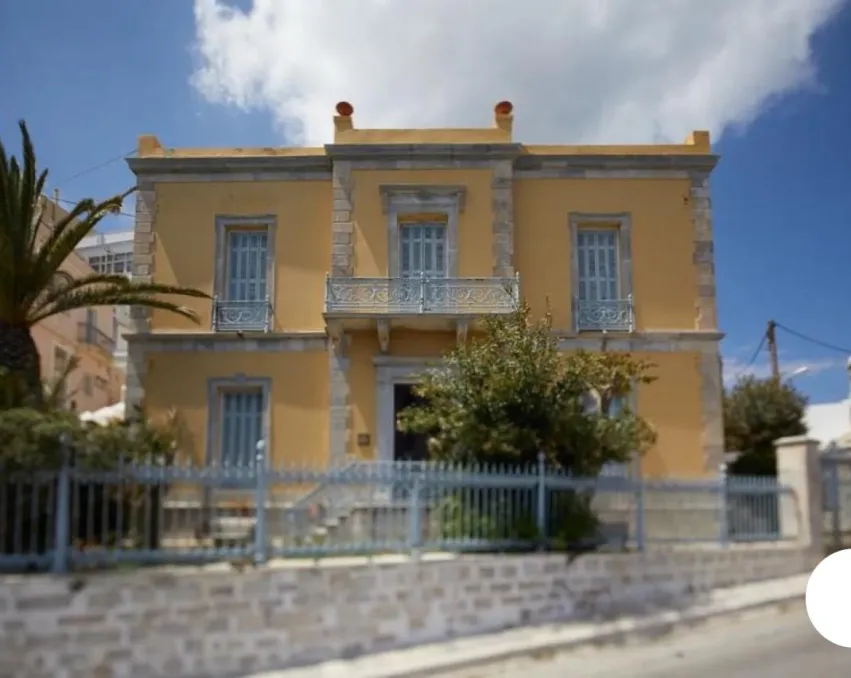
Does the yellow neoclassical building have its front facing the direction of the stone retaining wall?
yes

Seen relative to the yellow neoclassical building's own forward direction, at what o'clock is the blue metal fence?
The blue metal fence is roughly at 12 o'clock from the yellow neoclassical building.

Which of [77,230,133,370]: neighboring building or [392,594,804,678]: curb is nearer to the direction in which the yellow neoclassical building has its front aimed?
the curb

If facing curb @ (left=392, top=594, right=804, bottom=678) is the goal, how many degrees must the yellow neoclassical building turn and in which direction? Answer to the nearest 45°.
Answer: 0° — it already faces it

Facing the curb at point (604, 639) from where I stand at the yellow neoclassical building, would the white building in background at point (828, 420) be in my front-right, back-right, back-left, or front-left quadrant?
back-left

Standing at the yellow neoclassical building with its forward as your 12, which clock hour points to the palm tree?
The palm tree is roughly at 1 o'clock from the yellow neoclassical building.

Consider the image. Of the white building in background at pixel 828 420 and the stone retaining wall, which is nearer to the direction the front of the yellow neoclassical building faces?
the stone retaining wall

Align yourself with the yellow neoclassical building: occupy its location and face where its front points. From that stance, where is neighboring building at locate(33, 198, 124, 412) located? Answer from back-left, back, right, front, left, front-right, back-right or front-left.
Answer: back-right

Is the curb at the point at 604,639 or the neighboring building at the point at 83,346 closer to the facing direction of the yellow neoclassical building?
the curb
